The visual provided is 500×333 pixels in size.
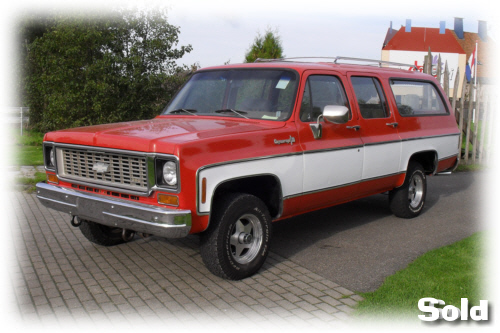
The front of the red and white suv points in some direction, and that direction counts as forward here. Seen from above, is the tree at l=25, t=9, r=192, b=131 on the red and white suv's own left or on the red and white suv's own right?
on the red and white suv's own right

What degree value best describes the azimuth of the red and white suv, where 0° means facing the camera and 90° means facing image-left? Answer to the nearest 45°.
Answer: approximately 45°

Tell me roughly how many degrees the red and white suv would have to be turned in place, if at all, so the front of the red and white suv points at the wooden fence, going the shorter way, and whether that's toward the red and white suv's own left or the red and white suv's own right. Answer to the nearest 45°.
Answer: approximately 180°

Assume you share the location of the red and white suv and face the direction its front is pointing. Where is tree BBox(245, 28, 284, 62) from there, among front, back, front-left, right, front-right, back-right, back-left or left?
back-right

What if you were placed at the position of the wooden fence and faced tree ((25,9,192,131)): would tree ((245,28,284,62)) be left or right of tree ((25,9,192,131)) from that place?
right

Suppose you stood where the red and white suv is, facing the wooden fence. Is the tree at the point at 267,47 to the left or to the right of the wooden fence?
left

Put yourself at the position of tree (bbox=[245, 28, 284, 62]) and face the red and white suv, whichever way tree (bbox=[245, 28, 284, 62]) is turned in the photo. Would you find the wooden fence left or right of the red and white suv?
left
